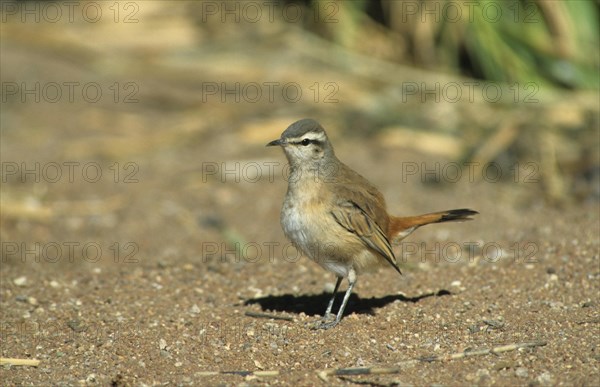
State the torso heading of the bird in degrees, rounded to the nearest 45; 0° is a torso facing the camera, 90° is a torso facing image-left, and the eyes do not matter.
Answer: approximately 45°

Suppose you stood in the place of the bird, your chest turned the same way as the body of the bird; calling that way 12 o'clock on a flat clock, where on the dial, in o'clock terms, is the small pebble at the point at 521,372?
The small pebble is roughly at 9 o'clock from the bird.

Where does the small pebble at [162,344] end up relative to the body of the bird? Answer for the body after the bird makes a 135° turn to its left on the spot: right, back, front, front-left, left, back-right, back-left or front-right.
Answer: back-right

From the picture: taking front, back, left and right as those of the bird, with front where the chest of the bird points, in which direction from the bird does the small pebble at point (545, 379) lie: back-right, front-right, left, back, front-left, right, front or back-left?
left
